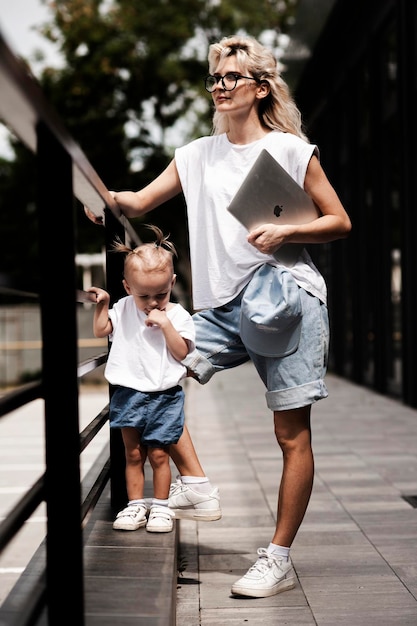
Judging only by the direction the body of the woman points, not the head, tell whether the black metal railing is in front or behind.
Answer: in front

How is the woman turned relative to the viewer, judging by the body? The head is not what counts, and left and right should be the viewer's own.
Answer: facing the viewer and to the left of the viewer
